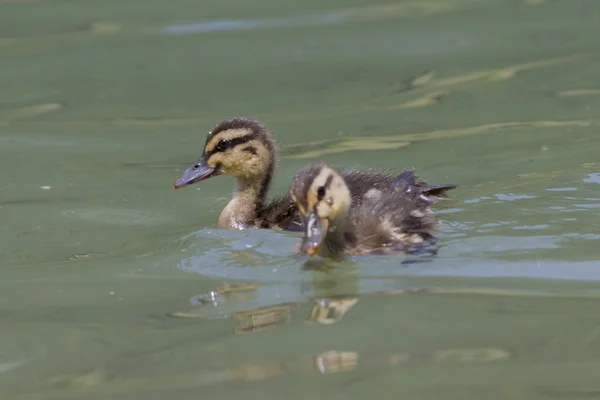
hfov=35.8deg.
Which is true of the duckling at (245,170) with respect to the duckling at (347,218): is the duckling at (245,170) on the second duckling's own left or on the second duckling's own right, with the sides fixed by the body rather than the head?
on the second duckling's own right

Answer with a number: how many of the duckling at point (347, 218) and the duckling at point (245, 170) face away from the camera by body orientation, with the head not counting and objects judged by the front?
0

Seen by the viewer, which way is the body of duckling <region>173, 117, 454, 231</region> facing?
to the viewer's left

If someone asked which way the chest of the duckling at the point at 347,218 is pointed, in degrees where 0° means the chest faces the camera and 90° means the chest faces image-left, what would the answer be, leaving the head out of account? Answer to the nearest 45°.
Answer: approximately 45°

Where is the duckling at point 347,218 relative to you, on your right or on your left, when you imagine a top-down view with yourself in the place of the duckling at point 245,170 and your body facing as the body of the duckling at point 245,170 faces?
on your left
